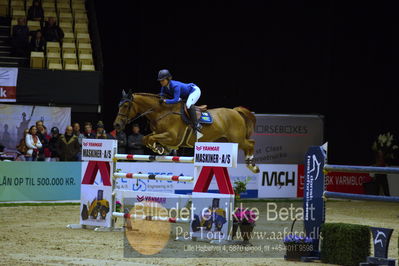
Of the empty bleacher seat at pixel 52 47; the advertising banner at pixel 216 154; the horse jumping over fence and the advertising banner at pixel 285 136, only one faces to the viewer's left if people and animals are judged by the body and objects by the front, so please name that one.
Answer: the horse jumping over fence

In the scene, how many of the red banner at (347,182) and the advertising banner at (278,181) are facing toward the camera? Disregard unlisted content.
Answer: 2

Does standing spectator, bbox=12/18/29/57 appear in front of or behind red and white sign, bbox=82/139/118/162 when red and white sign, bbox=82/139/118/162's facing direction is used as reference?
behind

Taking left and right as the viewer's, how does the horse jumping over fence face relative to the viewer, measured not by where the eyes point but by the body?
facing to the left of the viewer

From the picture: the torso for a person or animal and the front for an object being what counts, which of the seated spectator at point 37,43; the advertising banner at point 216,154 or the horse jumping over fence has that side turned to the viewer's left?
the horse jumping over fence

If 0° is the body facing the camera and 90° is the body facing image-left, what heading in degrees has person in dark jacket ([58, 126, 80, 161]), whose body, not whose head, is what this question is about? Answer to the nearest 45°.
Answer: approximately 0°

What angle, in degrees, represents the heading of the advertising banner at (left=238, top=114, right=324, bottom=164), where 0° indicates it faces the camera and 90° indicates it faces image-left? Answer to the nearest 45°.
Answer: approximately 0°
